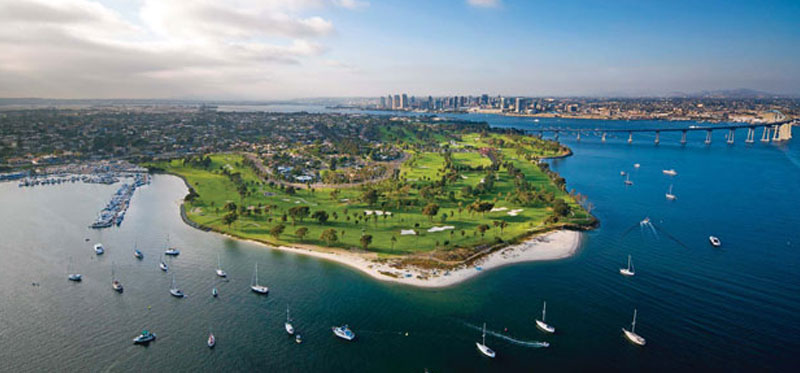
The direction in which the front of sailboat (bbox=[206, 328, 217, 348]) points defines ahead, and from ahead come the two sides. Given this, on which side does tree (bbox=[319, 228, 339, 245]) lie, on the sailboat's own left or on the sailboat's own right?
on the sailboat's own right

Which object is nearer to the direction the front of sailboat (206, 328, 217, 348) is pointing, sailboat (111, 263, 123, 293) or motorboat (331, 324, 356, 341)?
the sailboat

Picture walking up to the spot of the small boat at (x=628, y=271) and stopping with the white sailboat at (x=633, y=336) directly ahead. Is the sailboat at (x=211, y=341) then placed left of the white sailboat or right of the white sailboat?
right

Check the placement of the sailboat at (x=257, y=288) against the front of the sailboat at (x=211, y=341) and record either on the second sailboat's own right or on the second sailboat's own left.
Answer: on the second sailboat's own right
